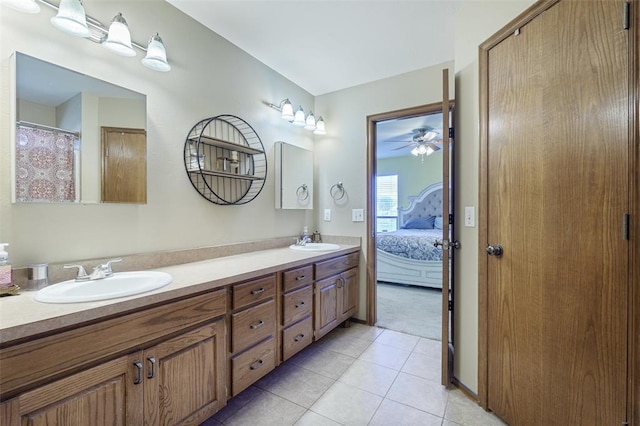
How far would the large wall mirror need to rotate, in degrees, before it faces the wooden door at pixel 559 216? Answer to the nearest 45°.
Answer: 0° — it already faces it

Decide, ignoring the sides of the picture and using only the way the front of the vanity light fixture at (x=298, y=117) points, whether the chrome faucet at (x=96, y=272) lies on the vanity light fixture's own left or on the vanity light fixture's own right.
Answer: on the vanity light fixture's own right

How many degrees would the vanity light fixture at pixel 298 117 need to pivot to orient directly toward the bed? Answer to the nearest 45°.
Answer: approximately 90° to its left

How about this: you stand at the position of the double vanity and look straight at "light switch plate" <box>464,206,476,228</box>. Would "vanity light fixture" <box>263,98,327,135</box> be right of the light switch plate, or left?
left

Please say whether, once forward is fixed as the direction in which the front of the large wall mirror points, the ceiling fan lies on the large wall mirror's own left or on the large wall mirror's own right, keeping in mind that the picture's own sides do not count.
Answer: on the large wall mirror's own left

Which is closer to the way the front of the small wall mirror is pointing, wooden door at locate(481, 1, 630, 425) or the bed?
the wooden door

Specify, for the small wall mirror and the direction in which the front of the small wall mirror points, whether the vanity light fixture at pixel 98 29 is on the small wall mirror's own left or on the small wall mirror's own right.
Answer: on the small wall mirror's own right

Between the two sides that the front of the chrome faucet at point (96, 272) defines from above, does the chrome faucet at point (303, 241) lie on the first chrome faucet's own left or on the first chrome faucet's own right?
on the first chrome faucet's own left
